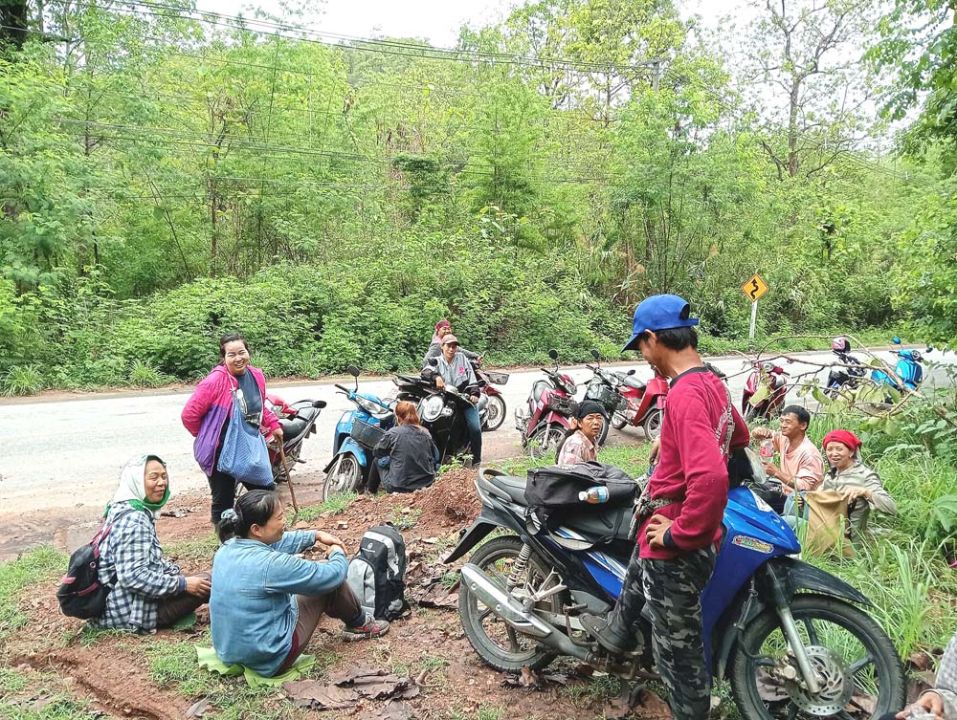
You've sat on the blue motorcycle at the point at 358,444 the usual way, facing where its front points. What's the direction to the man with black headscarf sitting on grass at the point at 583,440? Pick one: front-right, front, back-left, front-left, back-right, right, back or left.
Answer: left

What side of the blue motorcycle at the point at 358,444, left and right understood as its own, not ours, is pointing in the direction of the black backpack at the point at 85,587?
front

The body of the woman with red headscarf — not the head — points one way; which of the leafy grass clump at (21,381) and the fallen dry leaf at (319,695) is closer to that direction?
the fallen dry leaf

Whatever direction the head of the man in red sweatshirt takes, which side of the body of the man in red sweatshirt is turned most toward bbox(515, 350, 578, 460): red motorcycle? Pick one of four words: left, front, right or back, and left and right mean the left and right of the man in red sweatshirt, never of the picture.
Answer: right

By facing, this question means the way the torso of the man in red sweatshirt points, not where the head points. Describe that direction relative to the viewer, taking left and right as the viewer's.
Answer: facing to the left of the viewer

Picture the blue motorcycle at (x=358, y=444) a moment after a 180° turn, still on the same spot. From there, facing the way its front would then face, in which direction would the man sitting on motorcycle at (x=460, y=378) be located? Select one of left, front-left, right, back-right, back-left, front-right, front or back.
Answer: front

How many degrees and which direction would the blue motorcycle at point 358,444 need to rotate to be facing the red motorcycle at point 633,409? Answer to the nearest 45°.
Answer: approximately 180°

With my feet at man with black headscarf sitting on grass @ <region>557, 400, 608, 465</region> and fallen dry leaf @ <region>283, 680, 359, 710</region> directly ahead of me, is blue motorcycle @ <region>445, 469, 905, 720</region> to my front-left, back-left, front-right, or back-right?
front-left

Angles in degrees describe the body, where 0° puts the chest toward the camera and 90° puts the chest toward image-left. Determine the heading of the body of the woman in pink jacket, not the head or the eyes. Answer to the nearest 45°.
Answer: approximately 315°

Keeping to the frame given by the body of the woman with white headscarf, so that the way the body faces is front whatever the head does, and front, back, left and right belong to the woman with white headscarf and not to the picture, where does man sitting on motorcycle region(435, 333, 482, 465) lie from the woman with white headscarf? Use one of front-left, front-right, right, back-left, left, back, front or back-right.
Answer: front-left

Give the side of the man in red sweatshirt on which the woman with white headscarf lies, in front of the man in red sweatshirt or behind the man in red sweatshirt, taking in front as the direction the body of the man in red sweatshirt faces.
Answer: in front

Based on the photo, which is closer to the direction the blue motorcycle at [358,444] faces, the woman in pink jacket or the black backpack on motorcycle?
the woman in pink jacket

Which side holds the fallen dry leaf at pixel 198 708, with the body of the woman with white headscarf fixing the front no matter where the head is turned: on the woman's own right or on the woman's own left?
on the woman's own right

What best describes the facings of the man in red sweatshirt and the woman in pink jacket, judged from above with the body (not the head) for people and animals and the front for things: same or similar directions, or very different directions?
very different directions

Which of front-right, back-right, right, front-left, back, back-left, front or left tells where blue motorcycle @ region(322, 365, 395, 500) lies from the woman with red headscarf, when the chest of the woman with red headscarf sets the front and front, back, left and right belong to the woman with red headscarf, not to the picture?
front-right

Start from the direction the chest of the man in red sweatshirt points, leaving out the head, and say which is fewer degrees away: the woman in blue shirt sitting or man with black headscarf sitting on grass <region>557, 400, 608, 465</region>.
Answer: the woman in blue shirt sitting

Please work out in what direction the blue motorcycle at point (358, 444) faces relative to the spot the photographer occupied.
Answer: facing the viewer and to the left of the viewer

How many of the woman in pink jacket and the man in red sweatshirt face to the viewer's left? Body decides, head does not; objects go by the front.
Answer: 1

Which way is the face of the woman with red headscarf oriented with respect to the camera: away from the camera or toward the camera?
toward the camera

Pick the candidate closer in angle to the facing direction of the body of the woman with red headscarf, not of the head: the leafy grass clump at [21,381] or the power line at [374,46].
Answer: the leafy grass clump
